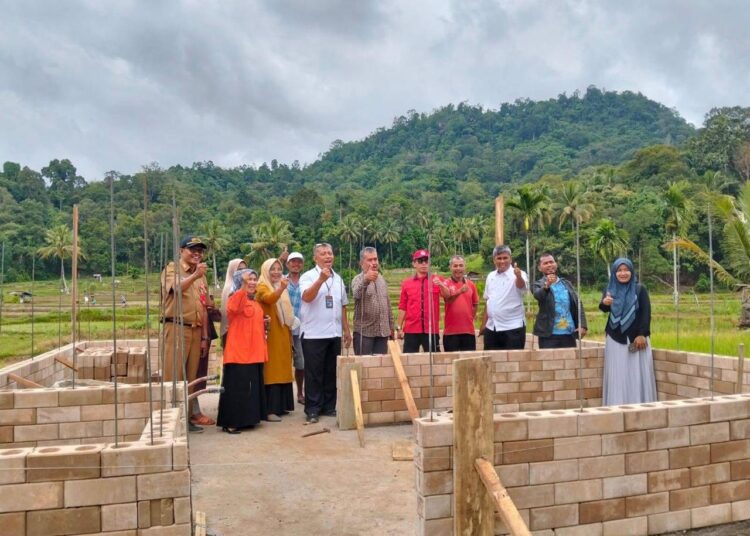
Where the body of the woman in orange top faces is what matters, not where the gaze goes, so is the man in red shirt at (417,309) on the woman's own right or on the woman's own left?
on the woman's own left

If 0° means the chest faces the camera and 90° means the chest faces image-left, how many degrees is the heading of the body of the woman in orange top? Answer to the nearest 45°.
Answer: approximately 315°

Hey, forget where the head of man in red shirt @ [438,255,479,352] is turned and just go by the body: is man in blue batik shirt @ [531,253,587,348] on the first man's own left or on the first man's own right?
on the first man's own left

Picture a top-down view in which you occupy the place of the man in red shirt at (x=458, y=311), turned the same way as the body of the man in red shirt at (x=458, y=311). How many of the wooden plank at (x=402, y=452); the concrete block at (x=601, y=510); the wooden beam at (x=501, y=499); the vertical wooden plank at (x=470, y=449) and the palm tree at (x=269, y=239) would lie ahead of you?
4

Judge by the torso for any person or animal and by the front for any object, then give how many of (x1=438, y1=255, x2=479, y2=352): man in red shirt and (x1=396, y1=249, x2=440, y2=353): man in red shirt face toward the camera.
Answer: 2
